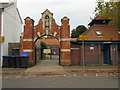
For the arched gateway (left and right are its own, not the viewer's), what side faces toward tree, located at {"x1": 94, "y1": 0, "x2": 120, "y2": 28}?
left

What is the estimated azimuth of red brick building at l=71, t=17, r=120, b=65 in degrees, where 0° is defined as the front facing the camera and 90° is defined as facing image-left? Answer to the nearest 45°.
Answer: approximately 0°

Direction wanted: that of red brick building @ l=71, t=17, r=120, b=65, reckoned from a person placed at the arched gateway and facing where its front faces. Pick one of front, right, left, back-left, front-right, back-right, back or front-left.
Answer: left

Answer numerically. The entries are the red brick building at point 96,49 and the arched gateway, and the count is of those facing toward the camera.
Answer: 2

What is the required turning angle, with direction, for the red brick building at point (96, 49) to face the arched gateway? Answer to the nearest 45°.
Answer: approximately 90° to its right

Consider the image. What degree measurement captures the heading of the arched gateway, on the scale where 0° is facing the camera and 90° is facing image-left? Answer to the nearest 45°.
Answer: approximately 0°
